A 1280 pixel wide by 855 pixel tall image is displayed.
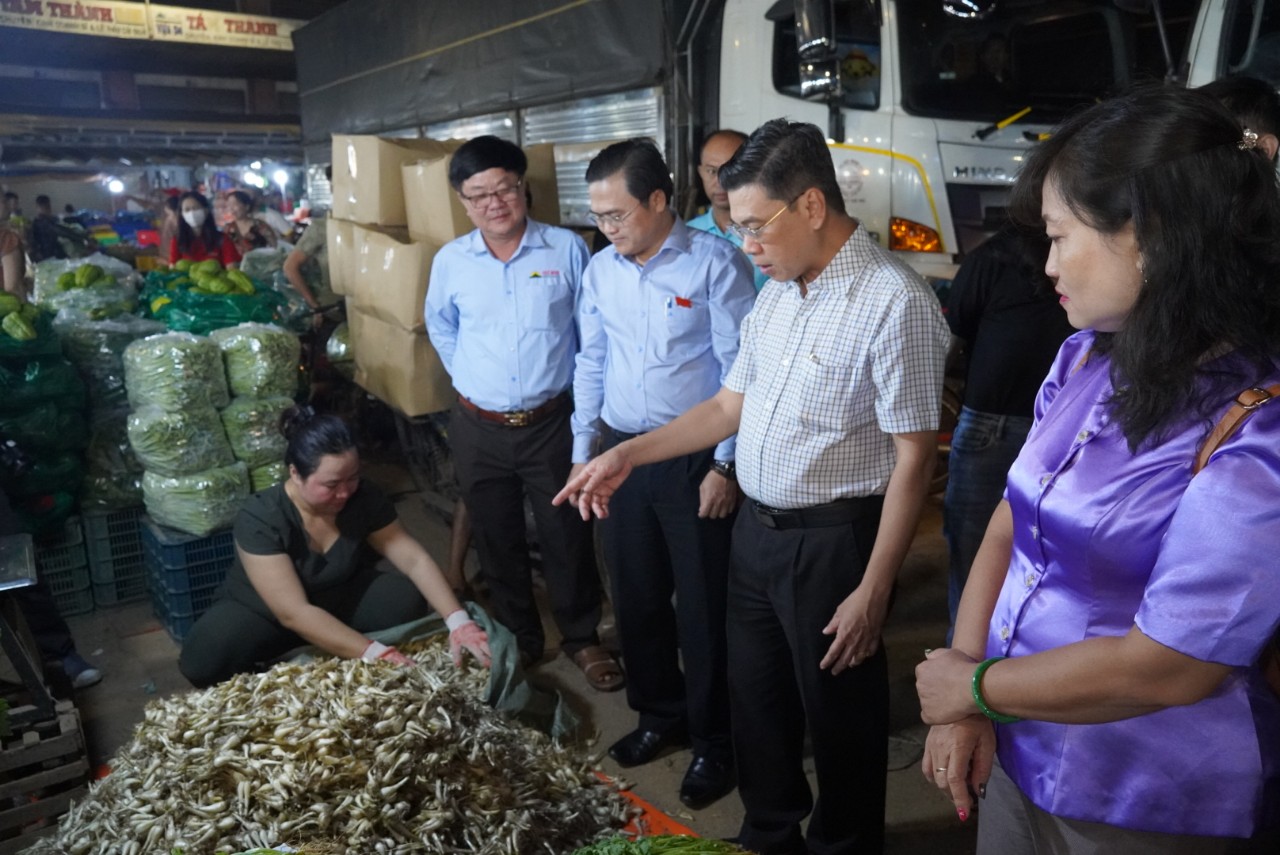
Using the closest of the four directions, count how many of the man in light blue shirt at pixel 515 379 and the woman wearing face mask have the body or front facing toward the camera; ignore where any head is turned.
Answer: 2

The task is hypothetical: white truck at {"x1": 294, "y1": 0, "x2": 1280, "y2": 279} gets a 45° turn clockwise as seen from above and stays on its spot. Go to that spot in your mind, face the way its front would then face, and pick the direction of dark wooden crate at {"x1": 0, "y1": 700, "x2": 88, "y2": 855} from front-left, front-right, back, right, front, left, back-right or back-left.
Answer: front-right

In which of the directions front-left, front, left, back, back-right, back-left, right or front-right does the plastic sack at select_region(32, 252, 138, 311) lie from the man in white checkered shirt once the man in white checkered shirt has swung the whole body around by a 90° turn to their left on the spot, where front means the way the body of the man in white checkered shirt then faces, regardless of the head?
back

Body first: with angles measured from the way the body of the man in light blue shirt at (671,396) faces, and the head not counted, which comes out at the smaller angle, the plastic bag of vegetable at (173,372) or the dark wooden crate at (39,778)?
the dark wooden crate

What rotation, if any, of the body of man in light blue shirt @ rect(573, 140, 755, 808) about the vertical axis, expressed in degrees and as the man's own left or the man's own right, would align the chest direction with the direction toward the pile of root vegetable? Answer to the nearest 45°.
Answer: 0° — they already face it

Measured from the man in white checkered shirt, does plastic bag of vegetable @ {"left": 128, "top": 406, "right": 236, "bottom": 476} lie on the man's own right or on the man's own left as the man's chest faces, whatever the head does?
on the man's own right

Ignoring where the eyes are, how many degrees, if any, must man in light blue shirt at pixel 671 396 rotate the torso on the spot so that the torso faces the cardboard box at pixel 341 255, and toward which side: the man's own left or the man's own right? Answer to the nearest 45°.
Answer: approximately 90° to the man's own right

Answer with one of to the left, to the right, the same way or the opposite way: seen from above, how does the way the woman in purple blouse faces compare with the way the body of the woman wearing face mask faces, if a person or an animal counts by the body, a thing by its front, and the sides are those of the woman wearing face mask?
to the right
